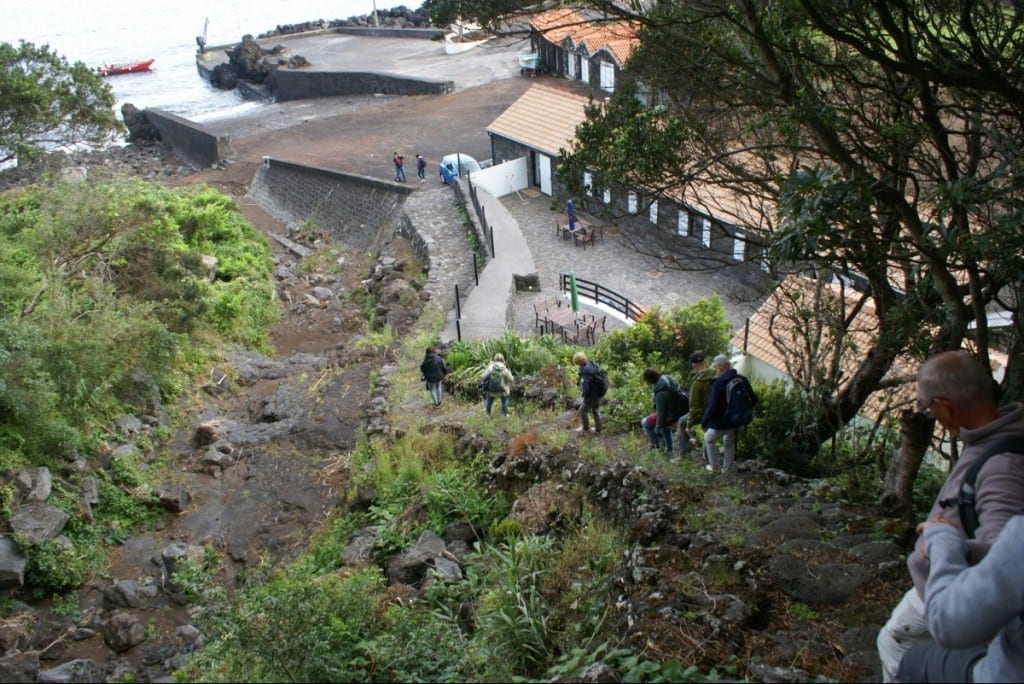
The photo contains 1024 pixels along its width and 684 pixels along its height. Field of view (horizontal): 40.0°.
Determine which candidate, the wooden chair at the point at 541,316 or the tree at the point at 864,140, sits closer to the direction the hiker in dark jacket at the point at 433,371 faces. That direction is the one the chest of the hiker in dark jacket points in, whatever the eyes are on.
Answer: the wooden chair

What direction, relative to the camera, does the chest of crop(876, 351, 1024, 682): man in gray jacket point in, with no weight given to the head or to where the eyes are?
to the viewer's left

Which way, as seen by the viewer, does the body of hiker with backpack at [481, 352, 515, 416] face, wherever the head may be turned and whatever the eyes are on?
away from the camera

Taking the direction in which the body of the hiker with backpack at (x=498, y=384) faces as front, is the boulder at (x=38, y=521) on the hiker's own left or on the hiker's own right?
on the hiker's own left

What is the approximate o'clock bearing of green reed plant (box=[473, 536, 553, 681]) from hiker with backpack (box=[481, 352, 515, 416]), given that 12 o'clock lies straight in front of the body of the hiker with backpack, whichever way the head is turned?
The green reed plant is roughly at 6 o'clock from the hiker with backpack.

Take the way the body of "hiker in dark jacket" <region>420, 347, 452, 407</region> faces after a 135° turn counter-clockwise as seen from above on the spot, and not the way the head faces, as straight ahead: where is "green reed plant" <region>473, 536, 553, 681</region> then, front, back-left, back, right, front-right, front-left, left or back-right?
front-left

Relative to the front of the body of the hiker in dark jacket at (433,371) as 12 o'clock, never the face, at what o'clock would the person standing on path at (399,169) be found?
The person standing on path is roughly at 12 o'clock from the hiker in dark jacket.

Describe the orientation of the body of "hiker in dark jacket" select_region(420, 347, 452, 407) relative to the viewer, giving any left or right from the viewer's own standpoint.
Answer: facing away from the viewer
